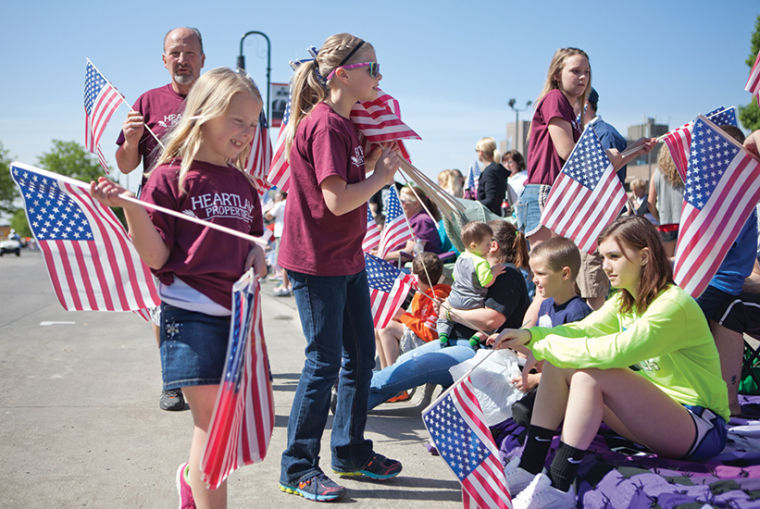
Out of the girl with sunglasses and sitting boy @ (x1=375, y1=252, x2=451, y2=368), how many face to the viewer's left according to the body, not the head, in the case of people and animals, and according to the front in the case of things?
1

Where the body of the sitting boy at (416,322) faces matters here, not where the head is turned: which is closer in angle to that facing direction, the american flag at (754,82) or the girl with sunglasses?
the girl with sunglasses

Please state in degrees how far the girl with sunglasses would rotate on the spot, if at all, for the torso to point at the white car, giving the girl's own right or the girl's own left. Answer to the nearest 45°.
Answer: approximately 135° to the girl's own left

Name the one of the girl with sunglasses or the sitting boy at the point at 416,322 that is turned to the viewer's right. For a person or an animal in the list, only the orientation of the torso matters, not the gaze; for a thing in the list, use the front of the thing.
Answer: the girl with sunglasses

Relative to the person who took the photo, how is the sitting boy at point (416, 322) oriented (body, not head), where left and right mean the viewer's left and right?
facing to the left of the viewer

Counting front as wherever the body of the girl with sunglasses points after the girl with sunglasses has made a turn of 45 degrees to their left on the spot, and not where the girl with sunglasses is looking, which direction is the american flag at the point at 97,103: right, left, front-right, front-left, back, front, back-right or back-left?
left

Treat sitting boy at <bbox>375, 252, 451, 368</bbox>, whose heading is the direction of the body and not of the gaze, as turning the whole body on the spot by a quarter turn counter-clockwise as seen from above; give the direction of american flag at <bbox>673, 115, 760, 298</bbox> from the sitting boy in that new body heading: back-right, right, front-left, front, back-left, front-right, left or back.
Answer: front-left

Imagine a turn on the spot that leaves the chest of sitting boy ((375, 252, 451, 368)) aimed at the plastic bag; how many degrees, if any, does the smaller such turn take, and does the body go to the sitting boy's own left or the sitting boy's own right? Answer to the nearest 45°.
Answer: approximately 90° to the sitting boy's own left

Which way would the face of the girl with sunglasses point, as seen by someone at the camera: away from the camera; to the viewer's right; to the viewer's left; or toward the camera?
to the viewer's right

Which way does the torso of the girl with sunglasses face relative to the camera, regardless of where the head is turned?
to the viewer's right

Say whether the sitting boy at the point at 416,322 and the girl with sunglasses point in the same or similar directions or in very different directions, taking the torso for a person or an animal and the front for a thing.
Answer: very different directions
